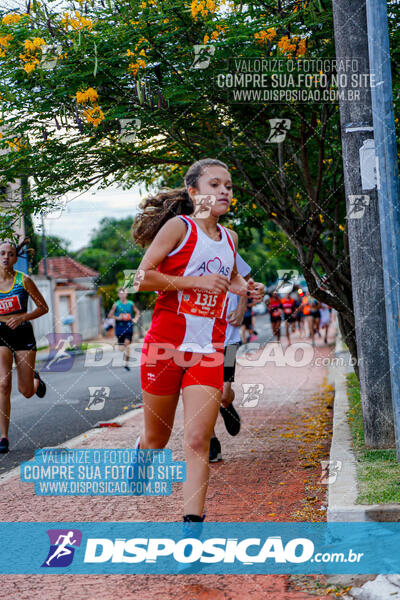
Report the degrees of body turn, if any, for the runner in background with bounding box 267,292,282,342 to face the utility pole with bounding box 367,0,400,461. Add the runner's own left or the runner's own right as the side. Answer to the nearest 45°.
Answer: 0° — they already face it

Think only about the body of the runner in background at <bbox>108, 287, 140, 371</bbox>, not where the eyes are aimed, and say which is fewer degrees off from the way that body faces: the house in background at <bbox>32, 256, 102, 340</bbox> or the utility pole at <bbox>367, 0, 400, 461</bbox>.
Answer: the utility pole

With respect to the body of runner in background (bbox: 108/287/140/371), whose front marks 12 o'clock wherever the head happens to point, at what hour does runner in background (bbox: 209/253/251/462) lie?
runner in background (bbox: 209/253/251/462) is roughly at 12 o'clock from runner in background (bbox: 108/287/140/371).

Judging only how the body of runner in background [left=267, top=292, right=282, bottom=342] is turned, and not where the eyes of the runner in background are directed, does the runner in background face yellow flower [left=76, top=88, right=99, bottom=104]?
yes

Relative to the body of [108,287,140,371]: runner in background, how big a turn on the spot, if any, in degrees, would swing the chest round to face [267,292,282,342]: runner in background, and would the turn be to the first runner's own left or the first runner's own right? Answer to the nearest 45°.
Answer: approximately 135° to the first runner's own left
